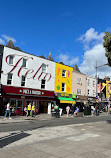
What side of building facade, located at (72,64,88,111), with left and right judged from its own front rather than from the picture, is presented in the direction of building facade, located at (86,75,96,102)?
left

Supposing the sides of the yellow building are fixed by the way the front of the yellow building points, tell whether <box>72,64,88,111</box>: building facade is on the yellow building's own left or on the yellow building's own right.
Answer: on the yellow building's own left

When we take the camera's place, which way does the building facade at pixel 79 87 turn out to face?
facing the viewer and to the right of the viewer

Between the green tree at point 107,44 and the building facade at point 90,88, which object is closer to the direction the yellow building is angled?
the green tree

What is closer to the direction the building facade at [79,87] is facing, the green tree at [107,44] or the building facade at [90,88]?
the green tree

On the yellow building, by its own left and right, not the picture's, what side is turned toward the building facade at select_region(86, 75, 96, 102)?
left

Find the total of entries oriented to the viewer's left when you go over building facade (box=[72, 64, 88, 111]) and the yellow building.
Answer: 0

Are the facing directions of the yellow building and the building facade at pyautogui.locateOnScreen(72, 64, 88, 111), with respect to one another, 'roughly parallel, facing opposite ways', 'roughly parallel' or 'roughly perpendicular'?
roughly parallel
